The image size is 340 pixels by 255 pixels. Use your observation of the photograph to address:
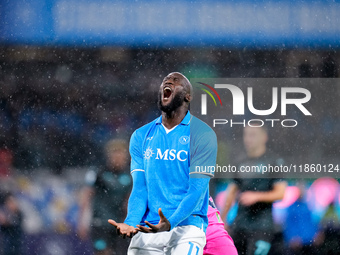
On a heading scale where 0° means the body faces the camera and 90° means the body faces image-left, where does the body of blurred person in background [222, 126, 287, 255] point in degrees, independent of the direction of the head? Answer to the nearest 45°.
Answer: approximately 45°

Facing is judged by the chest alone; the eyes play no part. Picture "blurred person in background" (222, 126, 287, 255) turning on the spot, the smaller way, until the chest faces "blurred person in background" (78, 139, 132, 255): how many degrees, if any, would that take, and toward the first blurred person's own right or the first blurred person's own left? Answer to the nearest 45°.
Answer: approximately 45° to the first blurred person's own right

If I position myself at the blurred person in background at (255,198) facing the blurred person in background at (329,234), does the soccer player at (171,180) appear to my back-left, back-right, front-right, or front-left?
back-right

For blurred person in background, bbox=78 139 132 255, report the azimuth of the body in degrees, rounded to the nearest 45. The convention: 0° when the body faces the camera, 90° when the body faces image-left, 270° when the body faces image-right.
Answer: approximately 315°

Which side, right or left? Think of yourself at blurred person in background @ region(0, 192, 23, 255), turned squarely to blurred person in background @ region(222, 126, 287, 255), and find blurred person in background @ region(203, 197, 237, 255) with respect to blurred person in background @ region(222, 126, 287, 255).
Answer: right

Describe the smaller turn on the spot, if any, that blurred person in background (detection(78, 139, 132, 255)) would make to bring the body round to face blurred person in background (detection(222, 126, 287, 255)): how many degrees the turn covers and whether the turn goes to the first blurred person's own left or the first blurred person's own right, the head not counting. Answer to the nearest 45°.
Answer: approximately 45° to the first blurred person's own left
